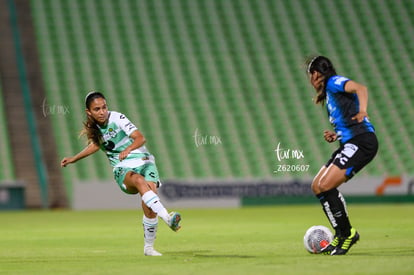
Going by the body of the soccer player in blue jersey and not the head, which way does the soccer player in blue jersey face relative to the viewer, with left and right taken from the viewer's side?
facing to the left of the viewer

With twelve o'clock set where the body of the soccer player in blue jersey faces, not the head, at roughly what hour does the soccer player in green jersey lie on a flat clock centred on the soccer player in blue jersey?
The soccer player in green jersey is roughly at 12 o'clock from the soccer player in blue jersey.

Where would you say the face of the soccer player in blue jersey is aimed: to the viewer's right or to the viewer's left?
to the viewer's left

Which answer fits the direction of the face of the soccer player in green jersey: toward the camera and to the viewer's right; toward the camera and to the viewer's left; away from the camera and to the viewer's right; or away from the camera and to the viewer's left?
toward the camera and to the viewer's right
